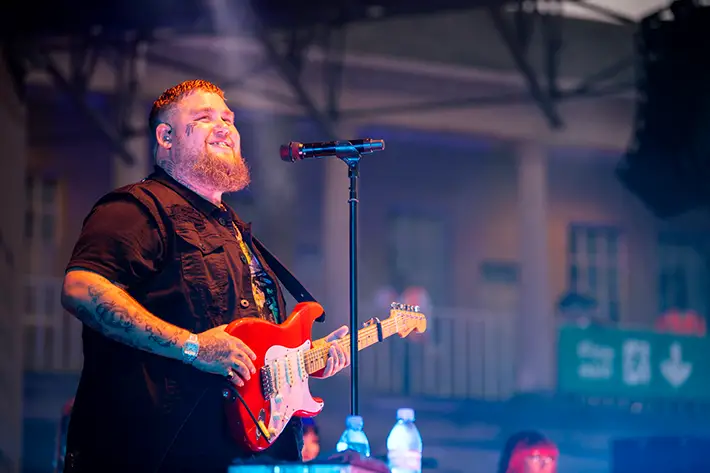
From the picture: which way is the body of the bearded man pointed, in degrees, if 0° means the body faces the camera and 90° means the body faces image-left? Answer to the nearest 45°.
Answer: approximately 315°

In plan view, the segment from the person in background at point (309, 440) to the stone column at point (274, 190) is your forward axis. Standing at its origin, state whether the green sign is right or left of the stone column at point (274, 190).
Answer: right

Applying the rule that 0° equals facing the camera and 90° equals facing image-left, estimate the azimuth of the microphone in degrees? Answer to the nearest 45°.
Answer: approximately 90°

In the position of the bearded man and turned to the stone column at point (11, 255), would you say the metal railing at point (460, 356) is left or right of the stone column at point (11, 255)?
right

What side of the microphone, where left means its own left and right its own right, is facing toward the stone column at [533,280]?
right
